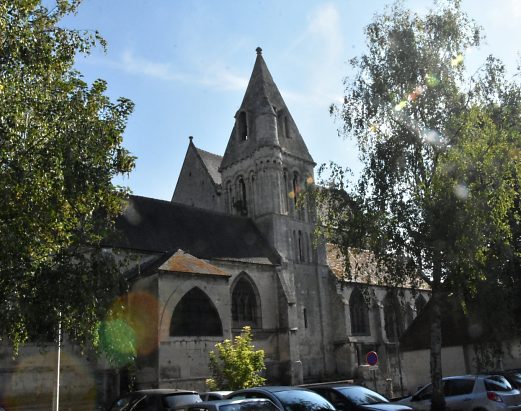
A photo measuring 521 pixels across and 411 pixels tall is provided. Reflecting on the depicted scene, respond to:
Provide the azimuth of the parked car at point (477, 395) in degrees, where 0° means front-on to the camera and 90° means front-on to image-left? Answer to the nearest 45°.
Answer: approximately 135°
